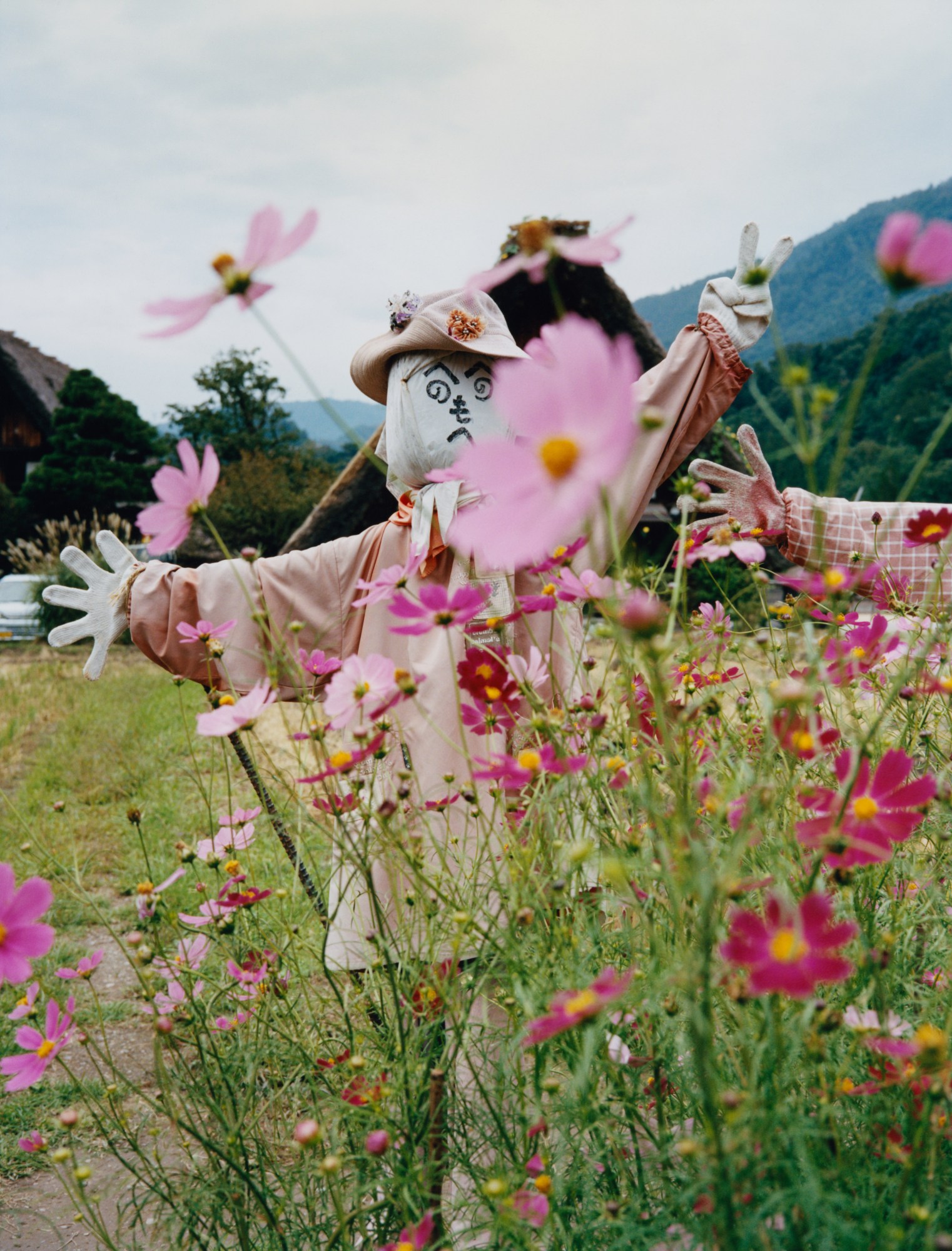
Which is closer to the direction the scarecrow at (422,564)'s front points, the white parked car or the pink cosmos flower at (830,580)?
the pink cosmos flower

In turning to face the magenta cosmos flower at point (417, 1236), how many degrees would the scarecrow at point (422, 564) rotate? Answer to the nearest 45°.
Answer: approximately 45° to its right

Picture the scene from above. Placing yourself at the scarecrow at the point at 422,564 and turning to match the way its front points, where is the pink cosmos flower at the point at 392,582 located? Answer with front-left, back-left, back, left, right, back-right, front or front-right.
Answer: front-right

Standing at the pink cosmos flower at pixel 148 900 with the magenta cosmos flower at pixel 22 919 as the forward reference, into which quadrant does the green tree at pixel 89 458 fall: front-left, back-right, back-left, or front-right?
back-right

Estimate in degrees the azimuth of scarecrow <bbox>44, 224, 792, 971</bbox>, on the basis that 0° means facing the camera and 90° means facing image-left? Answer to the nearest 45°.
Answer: approximately 315°

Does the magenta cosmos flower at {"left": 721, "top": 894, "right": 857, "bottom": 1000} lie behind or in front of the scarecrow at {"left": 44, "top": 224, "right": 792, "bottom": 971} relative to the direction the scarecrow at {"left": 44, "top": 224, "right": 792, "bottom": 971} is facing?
in front

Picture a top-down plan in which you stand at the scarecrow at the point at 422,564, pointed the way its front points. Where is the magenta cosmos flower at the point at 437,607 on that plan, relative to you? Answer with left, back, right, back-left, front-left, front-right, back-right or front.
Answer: front-right

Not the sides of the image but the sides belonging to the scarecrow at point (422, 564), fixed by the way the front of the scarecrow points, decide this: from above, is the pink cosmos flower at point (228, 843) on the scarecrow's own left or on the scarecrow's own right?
on the scarecrow's own right

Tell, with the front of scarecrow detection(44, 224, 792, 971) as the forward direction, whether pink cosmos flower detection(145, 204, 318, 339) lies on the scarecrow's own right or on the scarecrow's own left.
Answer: on the scarecrow's own right

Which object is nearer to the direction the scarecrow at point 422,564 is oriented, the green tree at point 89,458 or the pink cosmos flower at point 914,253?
the pink cosmos flower

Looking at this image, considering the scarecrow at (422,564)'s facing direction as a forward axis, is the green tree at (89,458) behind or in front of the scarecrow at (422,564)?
behind

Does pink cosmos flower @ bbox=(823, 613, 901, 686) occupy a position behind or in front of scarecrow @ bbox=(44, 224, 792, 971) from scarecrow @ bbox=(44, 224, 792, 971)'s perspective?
in front

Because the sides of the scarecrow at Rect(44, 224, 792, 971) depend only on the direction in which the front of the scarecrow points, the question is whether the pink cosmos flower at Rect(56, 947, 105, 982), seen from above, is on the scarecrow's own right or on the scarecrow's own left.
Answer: on the scarecrow's own right

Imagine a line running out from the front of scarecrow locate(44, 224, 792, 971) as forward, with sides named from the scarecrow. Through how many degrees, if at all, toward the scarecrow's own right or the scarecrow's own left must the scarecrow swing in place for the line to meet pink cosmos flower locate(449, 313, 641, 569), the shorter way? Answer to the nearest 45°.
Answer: approximately 45° to the scarecrow's own right
